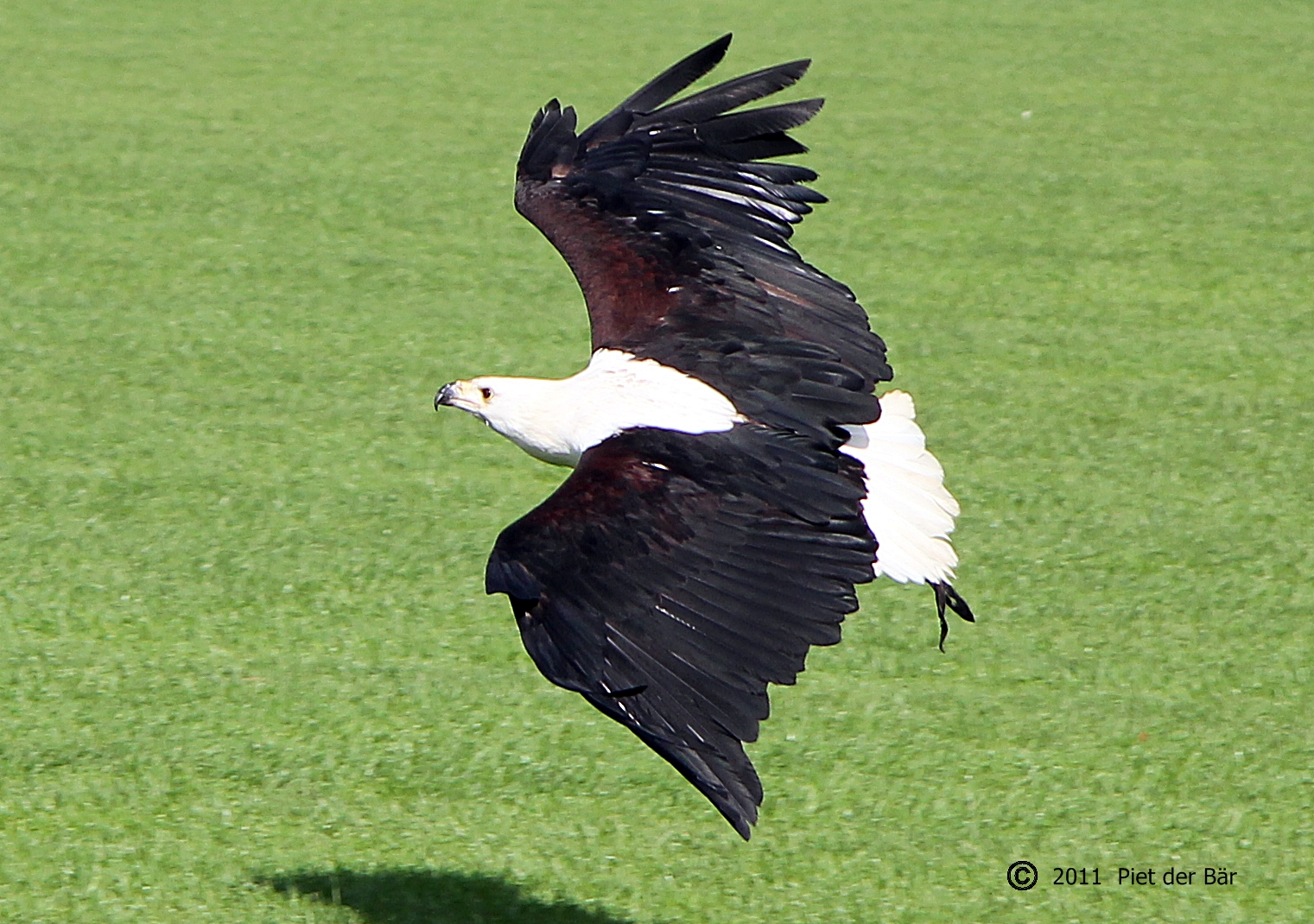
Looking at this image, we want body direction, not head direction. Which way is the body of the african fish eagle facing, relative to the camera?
to the viewer's left
